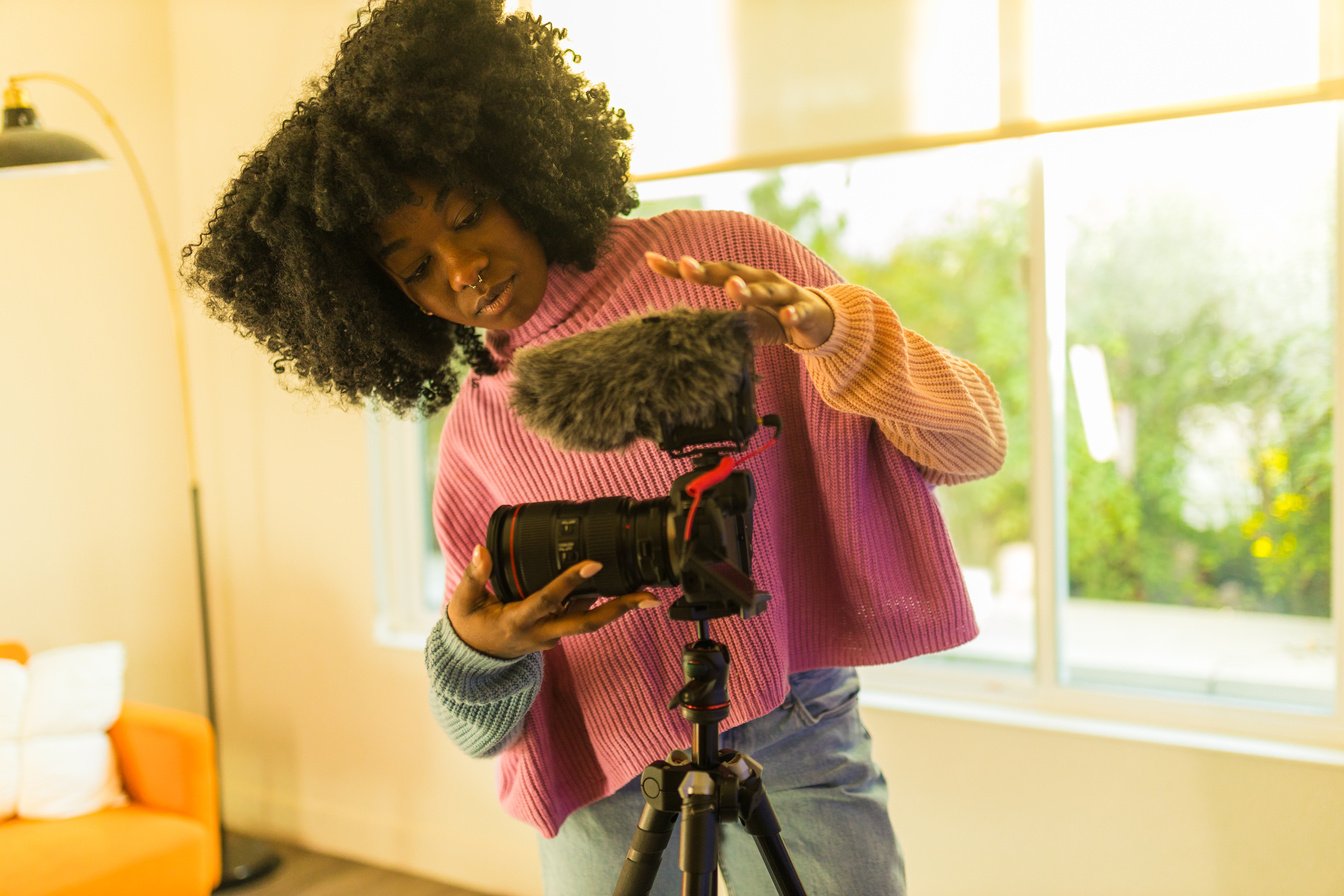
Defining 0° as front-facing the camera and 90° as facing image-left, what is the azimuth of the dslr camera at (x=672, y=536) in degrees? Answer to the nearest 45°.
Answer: approximately 90°

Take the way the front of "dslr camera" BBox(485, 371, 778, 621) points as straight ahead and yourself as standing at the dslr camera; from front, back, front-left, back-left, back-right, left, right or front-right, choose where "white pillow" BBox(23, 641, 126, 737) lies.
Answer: front-right

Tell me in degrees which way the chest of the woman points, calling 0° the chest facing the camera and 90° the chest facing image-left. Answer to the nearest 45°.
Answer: approximately 0°

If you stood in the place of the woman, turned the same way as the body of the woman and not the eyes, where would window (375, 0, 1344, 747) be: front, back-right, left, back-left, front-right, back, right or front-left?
back-left

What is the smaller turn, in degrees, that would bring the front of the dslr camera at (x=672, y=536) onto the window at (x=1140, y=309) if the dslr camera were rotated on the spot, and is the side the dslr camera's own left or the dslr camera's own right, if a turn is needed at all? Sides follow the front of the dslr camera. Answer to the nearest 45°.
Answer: approximately 135° to the dslr camera's own right

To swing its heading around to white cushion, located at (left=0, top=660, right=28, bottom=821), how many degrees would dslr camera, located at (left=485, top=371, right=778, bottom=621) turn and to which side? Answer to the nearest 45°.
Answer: approximately 45° to its right

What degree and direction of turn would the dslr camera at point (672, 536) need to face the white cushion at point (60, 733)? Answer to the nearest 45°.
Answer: approximately 45° to its right

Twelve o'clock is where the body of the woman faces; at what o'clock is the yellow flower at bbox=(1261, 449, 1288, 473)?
The yellow flower is roughly at 8 o'clock from the woman.

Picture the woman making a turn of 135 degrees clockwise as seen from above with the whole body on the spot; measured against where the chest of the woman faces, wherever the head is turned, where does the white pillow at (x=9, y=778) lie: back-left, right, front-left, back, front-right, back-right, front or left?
front

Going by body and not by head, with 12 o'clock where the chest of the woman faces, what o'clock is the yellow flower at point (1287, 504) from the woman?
The yellow flower is roughly at 8 o'clock from the woman.
